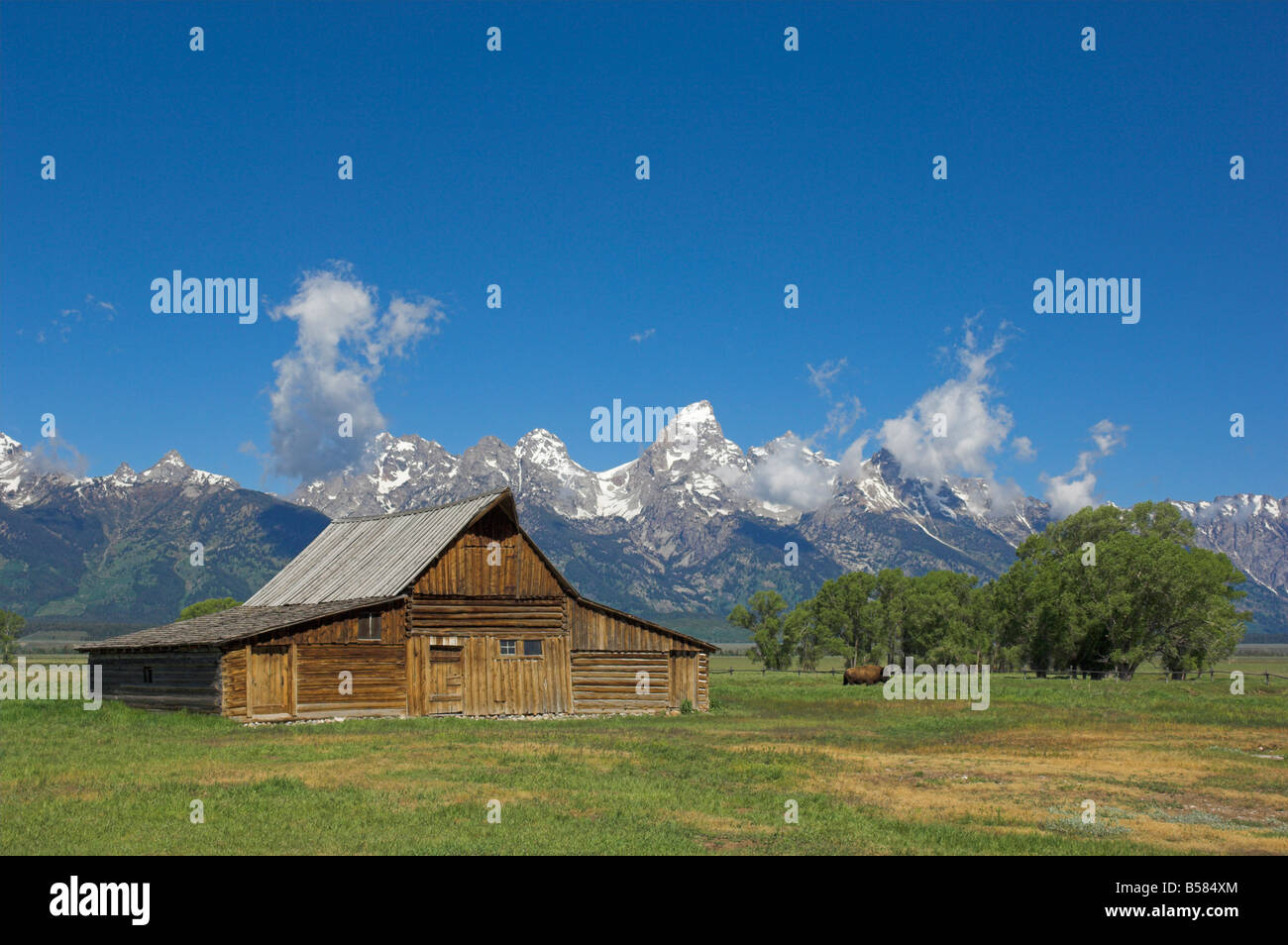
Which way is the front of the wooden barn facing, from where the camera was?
facing the viewer and to the right of the viewer
